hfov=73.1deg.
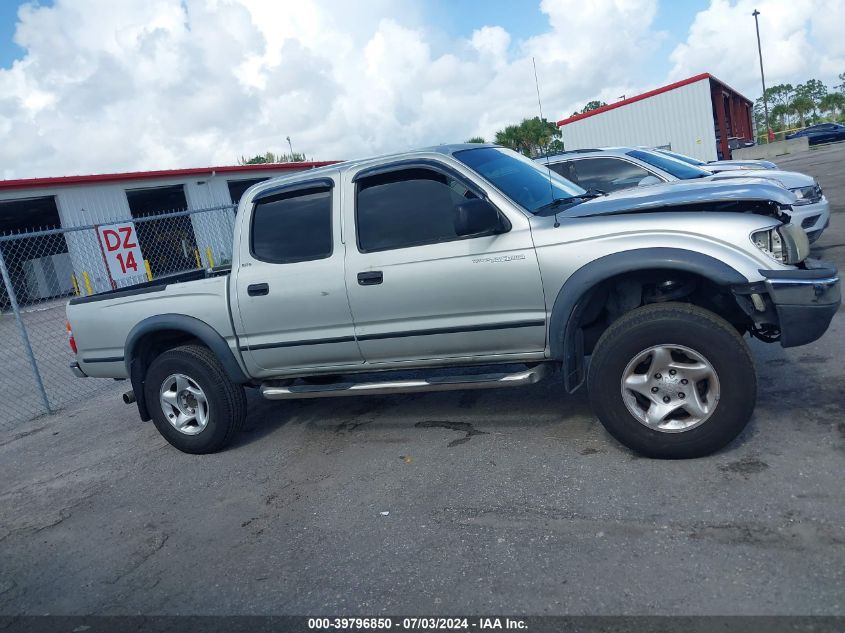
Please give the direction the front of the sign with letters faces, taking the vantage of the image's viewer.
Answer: facing the viewer

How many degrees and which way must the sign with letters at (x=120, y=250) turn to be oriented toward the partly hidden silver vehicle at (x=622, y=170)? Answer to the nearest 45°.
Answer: approximately 45° to its left

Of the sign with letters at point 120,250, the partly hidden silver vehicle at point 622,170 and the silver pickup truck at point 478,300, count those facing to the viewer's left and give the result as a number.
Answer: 0

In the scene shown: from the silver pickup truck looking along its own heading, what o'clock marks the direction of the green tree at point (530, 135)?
The green tree is roughly at 8 o'clock from the silver pickup truck.

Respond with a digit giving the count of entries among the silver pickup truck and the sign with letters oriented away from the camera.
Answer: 0

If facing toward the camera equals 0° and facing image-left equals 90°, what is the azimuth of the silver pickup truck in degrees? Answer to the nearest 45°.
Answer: approximately 315°

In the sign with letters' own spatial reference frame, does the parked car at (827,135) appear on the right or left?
on its left

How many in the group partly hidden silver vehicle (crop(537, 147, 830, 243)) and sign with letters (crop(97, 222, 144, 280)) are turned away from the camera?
0
